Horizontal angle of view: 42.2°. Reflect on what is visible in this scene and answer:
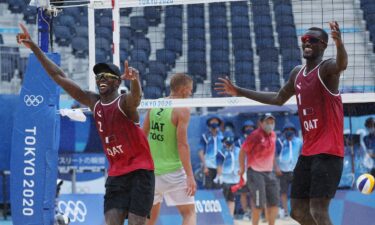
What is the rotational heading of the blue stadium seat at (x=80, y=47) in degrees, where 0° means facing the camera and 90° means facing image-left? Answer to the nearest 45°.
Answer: approximately 0°

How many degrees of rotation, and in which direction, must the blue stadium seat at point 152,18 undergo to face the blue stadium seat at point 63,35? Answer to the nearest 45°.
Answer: approximately 135° to its right

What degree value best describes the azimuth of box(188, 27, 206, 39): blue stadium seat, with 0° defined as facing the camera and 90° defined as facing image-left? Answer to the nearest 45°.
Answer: approximately 0°

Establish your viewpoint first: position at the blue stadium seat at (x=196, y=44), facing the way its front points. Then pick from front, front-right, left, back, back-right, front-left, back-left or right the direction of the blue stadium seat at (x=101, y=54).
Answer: back-right
